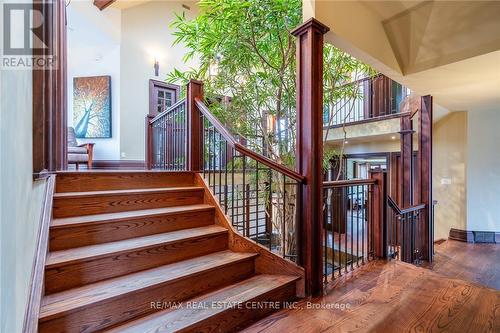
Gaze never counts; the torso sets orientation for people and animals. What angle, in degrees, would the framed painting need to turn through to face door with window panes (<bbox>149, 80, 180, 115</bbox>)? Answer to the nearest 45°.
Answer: approximately 90° to its left

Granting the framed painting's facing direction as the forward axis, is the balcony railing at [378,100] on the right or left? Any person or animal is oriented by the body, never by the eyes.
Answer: on its left

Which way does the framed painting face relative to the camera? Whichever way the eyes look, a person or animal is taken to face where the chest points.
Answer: toward the camera

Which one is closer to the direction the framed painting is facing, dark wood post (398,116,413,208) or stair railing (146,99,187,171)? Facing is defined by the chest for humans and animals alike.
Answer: the stair railing

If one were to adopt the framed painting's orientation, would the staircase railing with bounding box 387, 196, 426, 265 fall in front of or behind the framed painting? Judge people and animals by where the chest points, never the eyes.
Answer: in front

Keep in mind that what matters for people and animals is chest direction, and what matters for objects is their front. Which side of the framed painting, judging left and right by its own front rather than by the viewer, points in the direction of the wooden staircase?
front

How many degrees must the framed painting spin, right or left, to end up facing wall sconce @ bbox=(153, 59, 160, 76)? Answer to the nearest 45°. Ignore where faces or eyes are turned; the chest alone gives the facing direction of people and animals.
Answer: approximately 90° to its left

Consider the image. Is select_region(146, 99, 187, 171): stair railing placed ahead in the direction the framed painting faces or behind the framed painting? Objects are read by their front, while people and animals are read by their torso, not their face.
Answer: ahead
